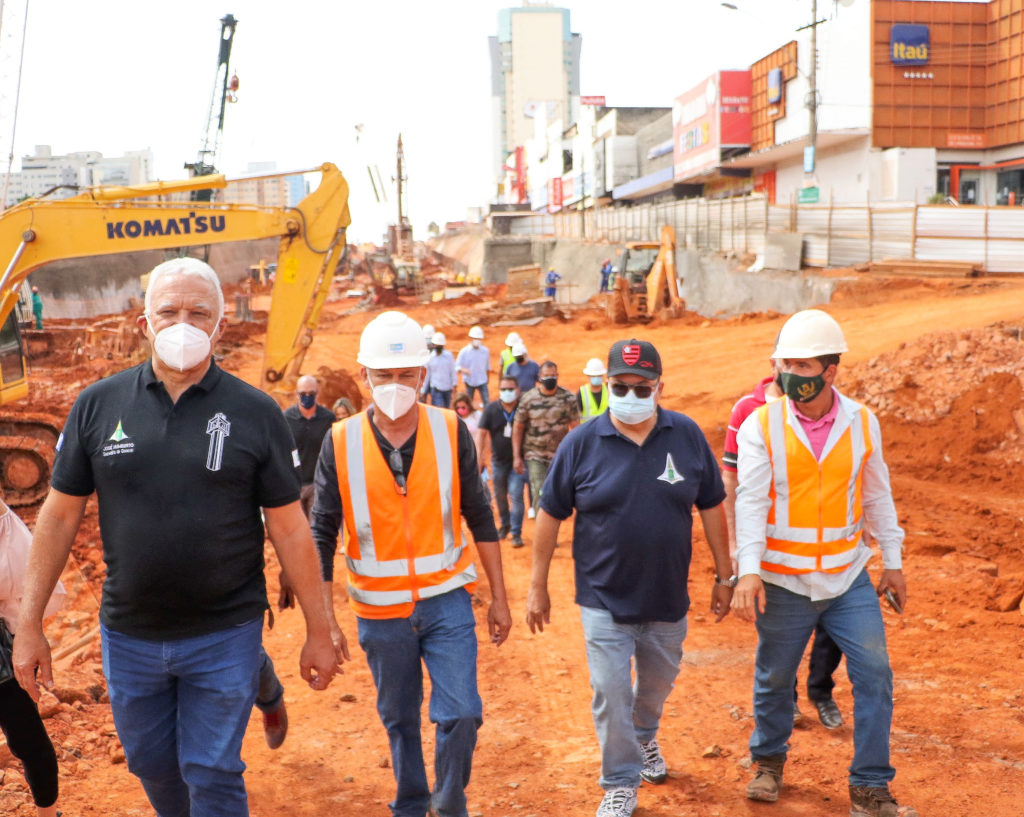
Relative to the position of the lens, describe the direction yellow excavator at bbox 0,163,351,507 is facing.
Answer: facing to the right of the viewer

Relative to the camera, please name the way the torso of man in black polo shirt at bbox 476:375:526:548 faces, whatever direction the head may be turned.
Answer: toward the camera

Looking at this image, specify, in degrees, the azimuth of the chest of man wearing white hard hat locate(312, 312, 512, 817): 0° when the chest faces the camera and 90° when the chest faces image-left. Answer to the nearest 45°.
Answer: approximately 0°

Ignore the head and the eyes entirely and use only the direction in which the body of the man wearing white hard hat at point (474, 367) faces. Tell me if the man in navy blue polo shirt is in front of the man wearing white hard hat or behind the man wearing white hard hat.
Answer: in front

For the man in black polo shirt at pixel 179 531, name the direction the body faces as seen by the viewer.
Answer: toward the camera

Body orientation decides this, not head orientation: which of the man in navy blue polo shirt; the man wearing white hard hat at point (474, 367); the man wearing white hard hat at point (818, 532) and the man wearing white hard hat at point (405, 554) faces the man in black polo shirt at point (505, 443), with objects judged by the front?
the man wearing white hard hat at point (474, 367)

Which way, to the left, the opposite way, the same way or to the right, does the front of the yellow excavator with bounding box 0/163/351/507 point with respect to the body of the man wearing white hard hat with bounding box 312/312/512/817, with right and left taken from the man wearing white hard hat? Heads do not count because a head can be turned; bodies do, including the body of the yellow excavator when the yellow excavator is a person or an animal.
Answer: to the left

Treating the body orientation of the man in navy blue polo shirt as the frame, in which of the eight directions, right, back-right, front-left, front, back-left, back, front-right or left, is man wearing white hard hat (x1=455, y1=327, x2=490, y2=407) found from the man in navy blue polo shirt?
back

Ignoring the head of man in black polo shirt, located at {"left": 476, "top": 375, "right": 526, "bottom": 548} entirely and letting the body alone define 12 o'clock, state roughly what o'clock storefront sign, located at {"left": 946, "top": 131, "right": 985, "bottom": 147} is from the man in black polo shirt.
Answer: The storefront sign is roughly at 7 o'clock from the man in black polo shirt.

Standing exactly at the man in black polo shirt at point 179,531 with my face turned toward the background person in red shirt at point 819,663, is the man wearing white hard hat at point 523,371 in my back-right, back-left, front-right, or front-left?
front-left
